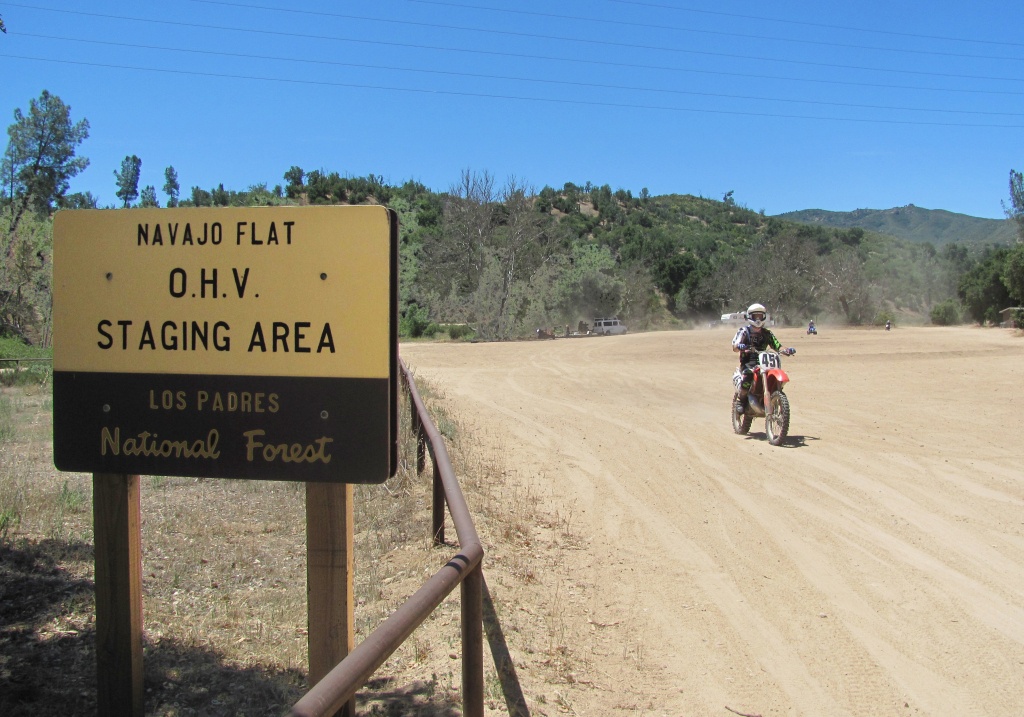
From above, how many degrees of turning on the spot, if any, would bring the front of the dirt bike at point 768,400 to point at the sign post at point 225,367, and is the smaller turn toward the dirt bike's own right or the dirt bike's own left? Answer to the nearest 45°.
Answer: approximately 45° to the dirt bike's own right

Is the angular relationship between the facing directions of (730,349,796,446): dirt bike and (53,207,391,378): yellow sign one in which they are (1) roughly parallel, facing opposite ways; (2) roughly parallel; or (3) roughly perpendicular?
roughly parallel

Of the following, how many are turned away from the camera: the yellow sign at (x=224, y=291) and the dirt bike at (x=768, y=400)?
0

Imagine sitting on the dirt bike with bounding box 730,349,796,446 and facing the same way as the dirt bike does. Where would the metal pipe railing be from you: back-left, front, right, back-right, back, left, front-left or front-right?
front-right

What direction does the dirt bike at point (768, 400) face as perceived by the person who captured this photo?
facing the viewer and to the right of the viewer

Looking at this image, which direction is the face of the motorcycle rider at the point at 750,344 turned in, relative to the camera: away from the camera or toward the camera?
toward the camera

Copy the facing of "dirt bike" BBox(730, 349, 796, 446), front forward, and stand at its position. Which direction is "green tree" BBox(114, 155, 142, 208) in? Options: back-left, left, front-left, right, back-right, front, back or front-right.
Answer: back

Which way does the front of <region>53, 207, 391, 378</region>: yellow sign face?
toward the camera

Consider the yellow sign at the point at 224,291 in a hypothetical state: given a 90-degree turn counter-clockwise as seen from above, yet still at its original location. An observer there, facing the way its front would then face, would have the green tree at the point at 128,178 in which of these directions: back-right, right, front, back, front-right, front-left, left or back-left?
left

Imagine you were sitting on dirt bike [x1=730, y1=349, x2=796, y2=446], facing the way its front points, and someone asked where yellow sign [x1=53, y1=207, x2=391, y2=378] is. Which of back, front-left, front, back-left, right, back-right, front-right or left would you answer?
front-right

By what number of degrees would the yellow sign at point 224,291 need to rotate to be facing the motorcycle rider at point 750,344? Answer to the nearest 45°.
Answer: approximately 135° to its left
